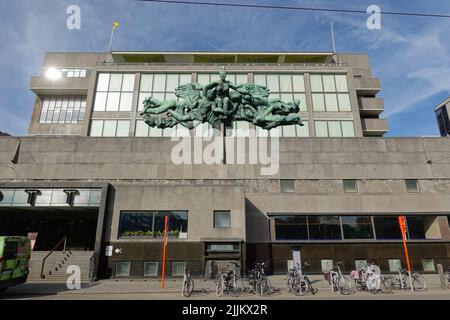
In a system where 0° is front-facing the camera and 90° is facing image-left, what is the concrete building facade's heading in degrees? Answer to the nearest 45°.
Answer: approximately 0°

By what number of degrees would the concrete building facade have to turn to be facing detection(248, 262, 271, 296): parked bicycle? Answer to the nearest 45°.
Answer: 0° — it already faces it

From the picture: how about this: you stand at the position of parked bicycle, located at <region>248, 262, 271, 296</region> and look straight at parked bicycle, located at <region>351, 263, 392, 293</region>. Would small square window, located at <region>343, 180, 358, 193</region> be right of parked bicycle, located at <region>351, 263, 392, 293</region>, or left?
left

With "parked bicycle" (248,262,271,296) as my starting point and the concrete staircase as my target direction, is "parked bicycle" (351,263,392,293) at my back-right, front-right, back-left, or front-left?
back-right

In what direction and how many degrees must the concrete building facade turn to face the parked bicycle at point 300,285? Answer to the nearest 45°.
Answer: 0° — it already faces it
